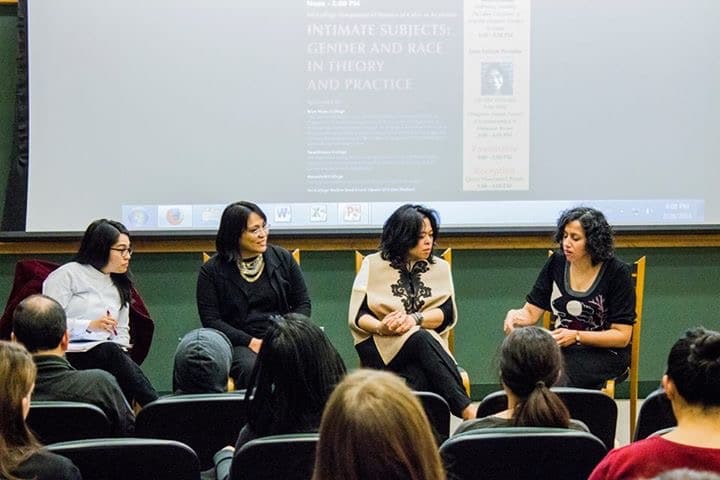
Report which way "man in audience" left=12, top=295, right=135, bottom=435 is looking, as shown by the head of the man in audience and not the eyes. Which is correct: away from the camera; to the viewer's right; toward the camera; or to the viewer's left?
away from the camera

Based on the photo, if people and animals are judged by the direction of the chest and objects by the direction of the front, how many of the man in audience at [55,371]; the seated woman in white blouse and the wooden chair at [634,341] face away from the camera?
1

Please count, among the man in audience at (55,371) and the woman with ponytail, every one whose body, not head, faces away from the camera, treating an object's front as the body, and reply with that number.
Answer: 2

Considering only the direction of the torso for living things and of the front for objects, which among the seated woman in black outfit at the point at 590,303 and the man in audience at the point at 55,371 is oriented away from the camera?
the man in audience

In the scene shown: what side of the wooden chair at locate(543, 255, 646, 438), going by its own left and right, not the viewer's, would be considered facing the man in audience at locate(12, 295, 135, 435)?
front

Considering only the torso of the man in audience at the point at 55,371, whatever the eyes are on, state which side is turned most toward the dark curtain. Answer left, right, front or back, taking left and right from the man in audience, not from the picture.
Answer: front

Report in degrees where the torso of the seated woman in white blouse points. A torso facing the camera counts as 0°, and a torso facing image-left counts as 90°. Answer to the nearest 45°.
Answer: approximately 315°

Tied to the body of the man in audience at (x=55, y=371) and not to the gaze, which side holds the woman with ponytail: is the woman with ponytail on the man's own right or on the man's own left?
on the man's own right

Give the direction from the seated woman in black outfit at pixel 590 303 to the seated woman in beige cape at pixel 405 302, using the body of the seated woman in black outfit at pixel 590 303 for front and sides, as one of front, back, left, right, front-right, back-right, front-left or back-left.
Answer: front-right

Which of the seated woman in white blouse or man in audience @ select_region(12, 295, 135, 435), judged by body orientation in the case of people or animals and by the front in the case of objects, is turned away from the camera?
the man in audience

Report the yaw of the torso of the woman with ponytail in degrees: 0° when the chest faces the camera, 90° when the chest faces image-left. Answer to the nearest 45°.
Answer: approximately 180°

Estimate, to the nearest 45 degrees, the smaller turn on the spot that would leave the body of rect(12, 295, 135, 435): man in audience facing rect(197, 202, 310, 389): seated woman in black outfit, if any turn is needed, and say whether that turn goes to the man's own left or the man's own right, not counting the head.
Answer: approximately 45° to the man's own right

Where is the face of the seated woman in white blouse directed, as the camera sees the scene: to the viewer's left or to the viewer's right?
to the viewer's right

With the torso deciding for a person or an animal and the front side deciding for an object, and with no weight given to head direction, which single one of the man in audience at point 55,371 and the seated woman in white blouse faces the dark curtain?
the man in audience

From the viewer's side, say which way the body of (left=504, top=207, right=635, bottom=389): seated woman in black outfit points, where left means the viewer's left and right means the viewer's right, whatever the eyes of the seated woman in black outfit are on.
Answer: facing the viewer and to the left of the viewer

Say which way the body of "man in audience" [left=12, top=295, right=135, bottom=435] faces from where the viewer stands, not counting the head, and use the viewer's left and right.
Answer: facing away from the viewer
